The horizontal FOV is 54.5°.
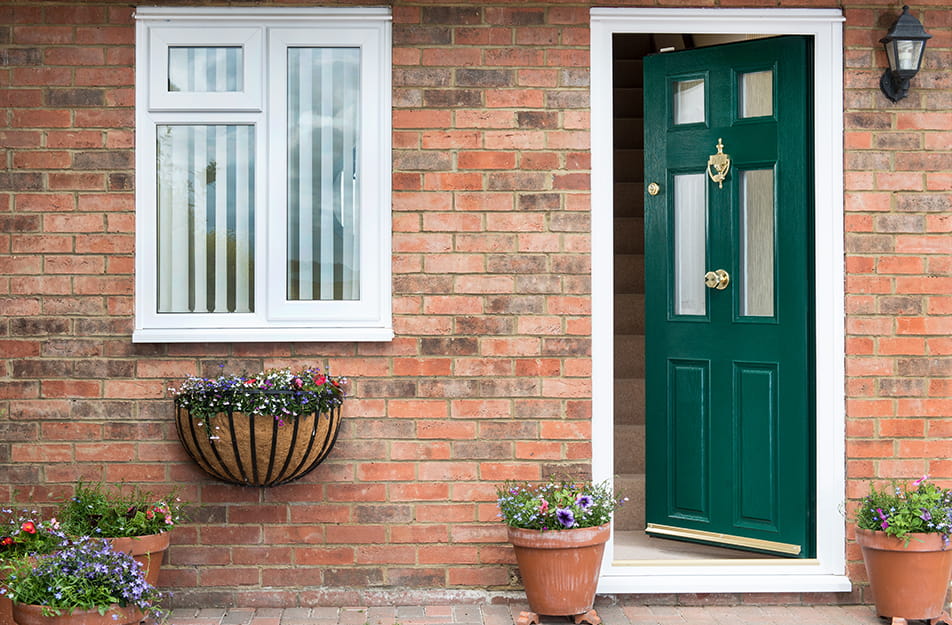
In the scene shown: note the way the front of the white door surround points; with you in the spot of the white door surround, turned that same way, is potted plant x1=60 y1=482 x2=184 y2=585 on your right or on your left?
on your right

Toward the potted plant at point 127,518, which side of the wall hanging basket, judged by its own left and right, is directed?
right

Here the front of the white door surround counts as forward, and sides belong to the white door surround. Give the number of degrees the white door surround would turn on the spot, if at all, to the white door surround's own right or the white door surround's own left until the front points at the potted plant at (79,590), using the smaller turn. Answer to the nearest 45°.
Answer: approximately 45° to the white door surround's own right

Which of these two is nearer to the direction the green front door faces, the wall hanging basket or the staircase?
the wall hanging basket

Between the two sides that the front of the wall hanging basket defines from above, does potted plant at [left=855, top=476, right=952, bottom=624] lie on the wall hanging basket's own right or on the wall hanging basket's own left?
on the wall hanging basket's own left

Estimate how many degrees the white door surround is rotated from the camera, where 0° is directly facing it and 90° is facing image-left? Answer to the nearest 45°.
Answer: approximately 0°

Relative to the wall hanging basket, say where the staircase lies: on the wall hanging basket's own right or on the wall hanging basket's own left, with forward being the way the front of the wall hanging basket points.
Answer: on the wall hanging basket's own left

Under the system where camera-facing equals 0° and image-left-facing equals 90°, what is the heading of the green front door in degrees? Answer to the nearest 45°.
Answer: approximately 45°
